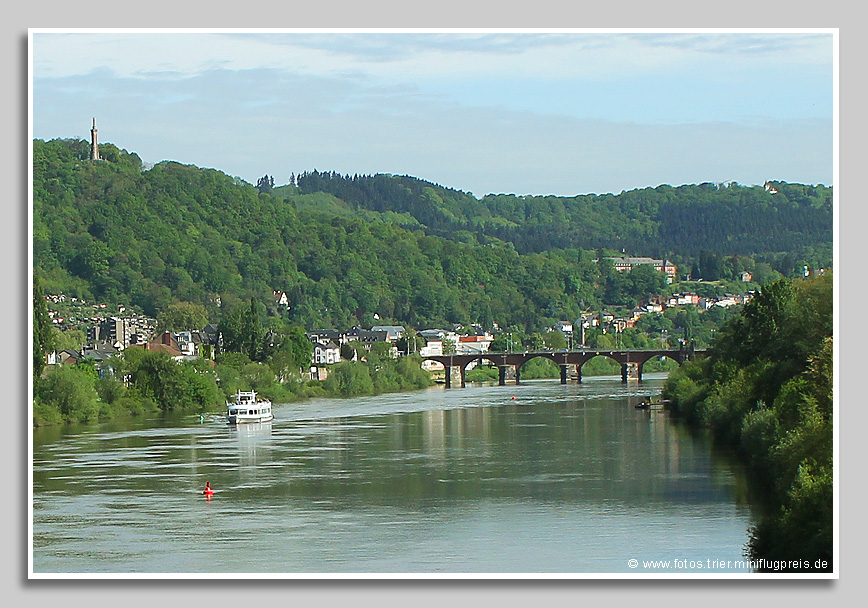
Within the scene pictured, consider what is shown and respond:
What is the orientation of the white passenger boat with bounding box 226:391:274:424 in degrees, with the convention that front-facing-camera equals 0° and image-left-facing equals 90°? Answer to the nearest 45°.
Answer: approximately 0°

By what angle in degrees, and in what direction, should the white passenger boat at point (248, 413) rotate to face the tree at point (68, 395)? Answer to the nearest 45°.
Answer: approximately 45° to its right

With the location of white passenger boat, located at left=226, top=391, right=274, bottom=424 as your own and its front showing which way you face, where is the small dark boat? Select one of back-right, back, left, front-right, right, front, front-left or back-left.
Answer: left

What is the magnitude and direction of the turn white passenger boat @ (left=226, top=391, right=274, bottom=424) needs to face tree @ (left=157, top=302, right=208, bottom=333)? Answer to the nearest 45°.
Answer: approximately 180°

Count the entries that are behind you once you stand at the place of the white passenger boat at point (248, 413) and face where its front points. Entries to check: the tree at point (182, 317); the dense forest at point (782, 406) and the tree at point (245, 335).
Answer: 2

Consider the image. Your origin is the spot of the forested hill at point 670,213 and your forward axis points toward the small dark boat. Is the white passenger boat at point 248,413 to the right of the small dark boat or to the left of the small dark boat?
right

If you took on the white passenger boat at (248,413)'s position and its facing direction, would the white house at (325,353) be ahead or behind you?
behind

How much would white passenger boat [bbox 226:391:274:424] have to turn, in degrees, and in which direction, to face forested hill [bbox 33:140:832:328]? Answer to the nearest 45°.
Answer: approximately 180°

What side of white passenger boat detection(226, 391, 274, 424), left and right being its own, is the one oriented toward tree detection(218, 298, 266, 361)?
back
